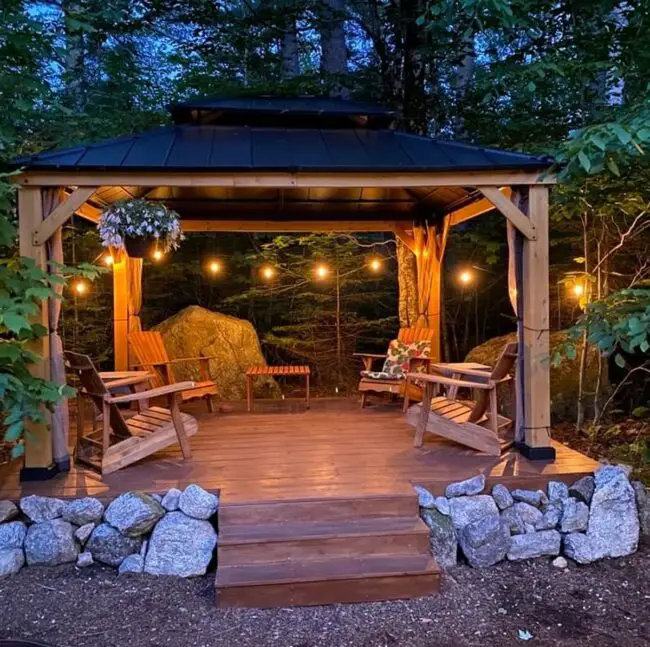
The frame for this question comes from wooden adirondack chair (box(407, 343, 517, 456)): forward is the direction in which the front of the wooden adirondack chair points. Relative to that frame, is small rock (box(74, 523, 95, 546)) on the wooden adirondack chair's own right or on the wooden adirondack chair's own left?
on the wooden adirondack chair's own left

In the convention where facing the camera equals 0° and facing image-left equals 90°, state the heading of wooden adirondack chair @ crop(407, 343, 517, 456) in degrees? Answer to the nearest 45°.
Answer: approximately 135°

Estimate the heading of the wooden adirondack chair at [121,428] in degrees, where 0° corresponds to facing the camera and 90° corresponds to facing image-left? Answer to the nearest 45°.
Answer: approximately 225°

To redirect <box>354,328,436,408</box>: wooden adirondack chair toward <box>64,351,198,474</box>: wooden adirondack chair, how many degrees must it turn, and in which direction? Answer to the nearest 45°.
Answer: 0° — it already faces it

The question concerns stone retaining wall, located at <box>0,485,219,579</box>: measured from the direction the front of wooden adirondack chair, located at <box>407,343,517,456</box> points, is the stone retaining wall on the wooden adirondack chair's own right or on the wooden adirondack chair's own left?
on the wooden adirondack chair's own left

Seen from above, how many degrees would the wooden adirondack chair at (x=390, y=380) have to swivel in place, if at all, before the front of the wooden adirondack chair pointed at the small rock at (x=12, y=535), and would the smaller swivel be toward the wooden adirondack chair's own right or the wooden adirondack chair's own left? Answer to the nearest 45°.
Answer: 0° — it already faces it
